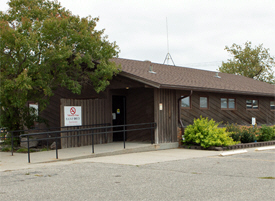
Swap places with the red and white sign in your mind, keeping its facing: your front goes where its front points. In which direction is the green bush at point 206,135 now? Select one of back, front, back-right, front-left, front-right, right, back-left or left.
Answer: left

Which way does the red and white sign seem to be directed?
toward the camera

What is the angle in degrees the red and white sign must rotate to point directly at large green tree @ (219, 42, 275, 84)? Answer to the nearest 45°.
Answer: approximately 135° to its left

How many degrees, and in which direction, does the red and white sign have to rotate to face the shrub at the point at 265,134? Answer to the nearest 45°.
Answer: approximately 90° to its left

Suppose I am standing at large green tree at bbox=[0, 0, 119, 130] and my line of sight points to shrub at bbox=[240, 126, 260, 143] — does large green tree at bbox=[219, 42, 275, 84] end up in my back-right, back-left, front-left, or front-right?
front-left

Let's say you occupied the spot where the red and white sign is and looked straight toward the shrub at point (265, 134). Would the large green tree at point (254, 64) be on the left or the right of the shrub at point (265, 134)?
left

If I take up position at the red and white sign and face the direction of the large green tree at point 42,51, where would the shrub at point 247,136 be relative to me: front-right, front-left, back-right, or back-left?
back-left
